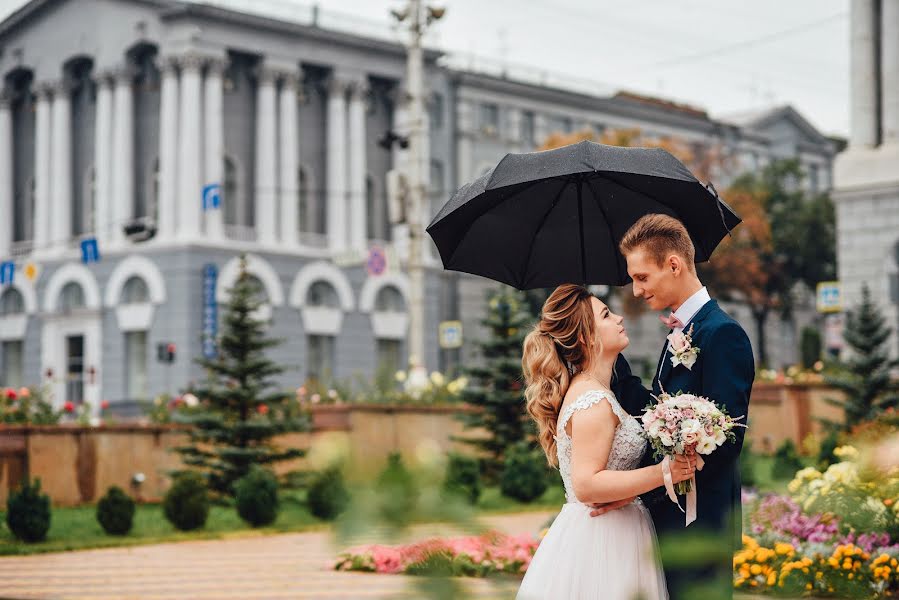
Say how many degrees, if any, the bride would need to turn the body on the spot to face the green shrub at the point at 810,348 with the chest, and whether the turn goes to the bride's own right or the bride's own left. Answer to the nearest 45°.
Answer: approximately 90° to the bride's own left

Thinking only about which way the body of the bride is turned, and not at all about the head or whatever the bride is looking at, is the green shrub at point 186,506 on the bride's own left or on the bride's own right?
on the bride's own left

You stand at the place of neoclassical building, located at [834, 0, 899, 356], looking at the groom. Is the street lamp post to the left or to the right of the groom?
right

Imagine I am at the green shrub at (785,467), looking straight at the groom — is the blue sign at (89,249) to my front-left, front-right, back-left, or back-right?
back-right

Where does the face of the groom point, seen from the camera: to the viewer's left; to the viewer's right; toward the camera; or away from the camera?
to the viewer's left

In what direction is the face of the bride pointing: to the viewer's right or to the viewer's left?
to the viewer's right

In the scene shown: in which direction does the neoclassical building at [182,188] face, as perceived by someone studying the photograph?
facing the viewer and to the left of the viewer

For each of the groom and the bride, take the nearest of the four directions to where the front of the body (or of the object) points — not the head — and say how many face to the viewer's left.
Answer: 1

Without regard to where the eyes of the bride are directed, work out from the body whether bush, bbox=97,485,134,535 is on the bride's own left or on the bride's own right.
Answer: on the bride's own left

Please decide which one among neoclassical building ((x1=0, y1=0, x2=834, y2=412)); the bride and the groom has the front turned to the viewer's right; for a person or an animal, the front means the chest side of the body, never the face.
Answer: the bride

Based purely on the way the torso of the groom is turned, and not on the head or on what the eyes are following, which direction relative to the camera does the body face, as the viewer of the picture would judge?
to the viewer's left

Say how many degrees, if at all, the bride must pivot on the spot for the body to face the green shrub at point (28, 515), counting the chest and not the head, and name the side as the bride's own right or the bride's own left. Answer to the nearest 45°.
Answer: approximately 135° to the bride's own left

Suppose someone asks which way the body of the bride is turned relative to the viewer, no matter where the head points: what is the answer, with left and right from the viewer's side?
facing to the right of the viewer

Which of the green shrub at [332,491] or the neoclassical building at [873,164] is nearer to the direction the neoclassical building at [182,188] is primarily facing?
the green shrub

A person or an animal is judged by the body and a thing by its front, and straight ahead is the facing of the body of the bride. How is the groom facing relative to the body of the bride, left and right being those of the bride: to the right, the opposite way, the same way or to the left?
the opposite way

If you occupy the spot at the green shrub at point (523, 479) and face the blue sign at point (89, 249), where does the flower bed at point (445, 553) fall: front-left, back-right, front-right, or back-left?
back-left
